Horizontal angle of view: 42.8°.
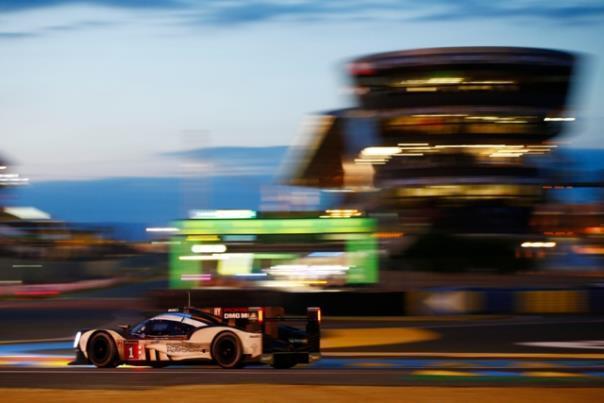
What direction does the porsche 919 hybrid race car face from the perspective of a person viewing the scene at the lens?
facing away from the viewer and to the left of the viewer
